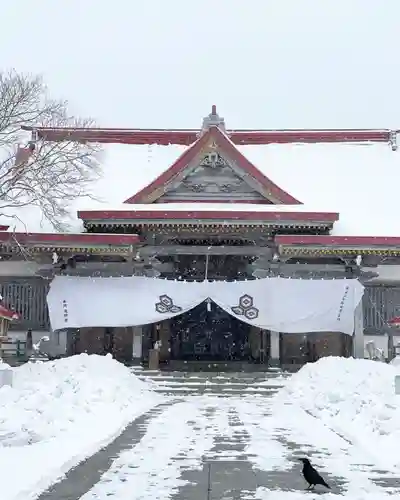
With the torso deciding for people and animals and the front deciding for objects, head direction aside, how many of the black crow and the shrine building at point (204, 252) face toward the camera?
1

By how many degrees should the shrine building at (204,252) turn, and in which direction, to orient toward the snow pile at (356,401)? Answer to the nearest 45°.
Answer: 0° — it already faces it

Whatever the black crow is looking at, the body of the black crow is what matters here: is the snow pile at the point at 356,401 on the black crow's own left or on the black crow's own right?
on the black crow's own right

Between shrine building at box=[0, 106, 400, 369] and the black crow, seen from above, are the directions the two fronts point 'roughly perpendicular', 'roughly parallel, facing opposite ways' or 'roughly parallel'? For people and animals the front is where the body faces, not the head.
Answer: roughly perpendicular

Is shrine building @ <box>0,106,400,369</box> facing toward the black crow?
yes

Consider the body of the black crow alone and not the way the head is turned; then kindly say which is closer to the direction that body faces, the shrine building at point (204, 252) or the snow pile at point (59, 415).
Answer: the snow pile

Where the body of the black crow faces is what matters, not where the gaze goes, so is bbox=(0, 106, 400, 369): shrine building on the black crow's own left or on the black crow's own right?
on the black crow's own right

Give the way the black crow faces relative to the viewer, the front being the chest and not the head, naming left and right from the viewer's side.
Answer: facing to the left of the viewer
